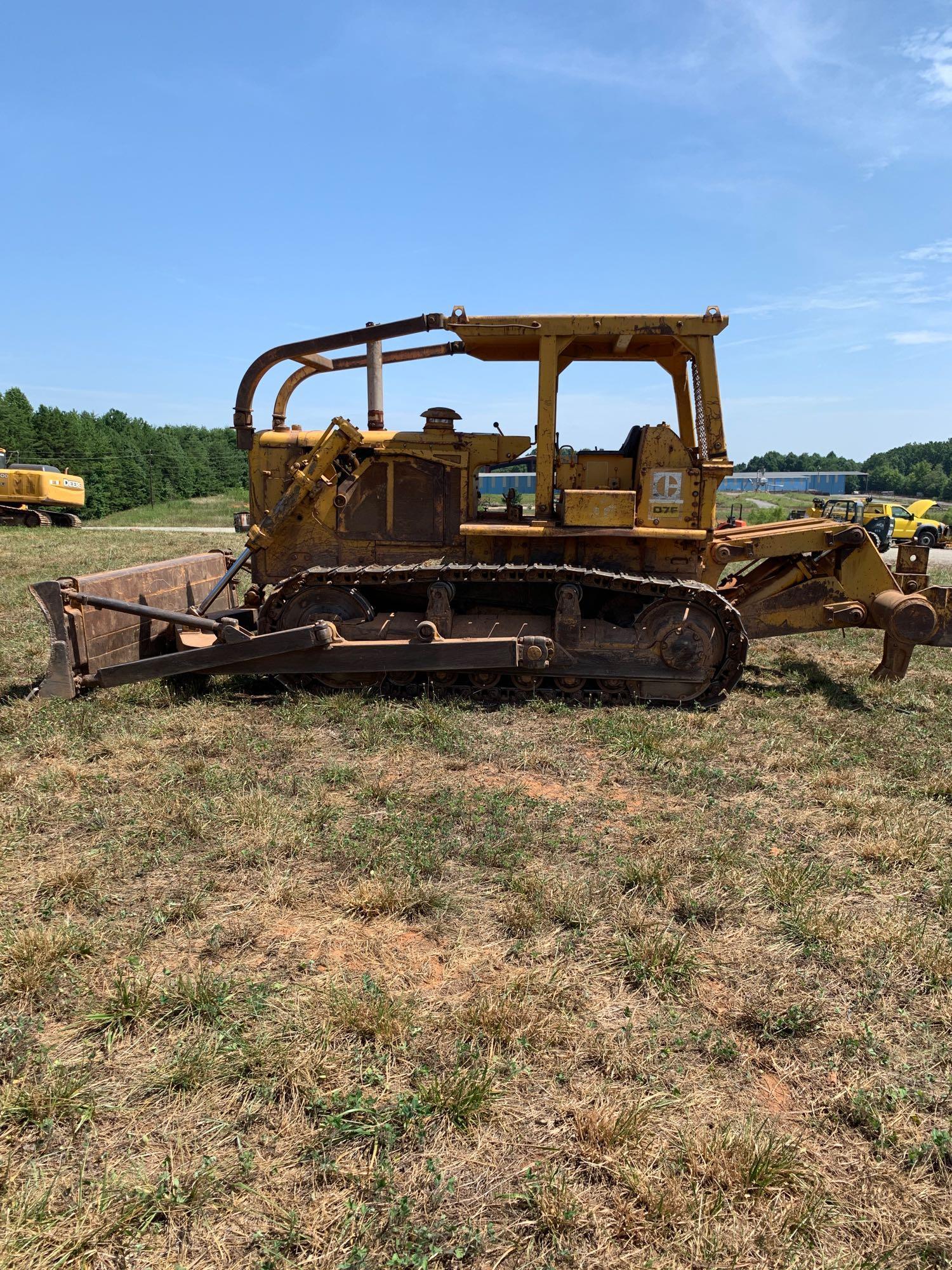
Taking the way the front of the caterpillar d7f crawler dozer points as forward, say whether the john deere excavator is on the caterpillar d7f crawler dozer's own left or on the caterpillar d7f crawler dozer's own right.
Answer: on the caterpillar d7f crawler dozer's own right

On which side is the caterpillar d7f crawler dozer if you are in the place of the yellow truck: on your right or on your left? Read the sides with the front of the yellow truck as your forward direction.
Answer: on your right

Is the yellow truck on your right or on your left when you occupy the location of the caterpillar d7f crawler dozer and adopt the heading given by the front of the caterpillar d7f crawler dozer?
on your right

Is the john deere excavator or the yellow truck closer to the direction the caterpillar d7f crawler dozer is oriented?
the john deere excavator

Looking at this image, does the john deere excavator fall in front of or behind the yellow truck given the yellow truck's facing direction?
behind

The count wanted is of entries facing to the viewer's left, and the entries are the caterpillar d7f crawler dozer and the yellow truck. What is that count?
1

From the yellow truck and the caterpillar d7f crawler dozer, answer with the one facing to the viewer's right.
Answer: the yellow truck

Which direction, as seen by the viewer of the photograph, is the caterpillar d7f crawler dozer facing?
facing to the left of the viewer

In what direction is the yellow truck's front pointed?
to the viewer's right

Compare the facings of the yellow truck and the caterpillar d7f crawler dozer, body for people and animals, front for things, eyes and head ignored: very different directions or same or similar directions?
very different directions
